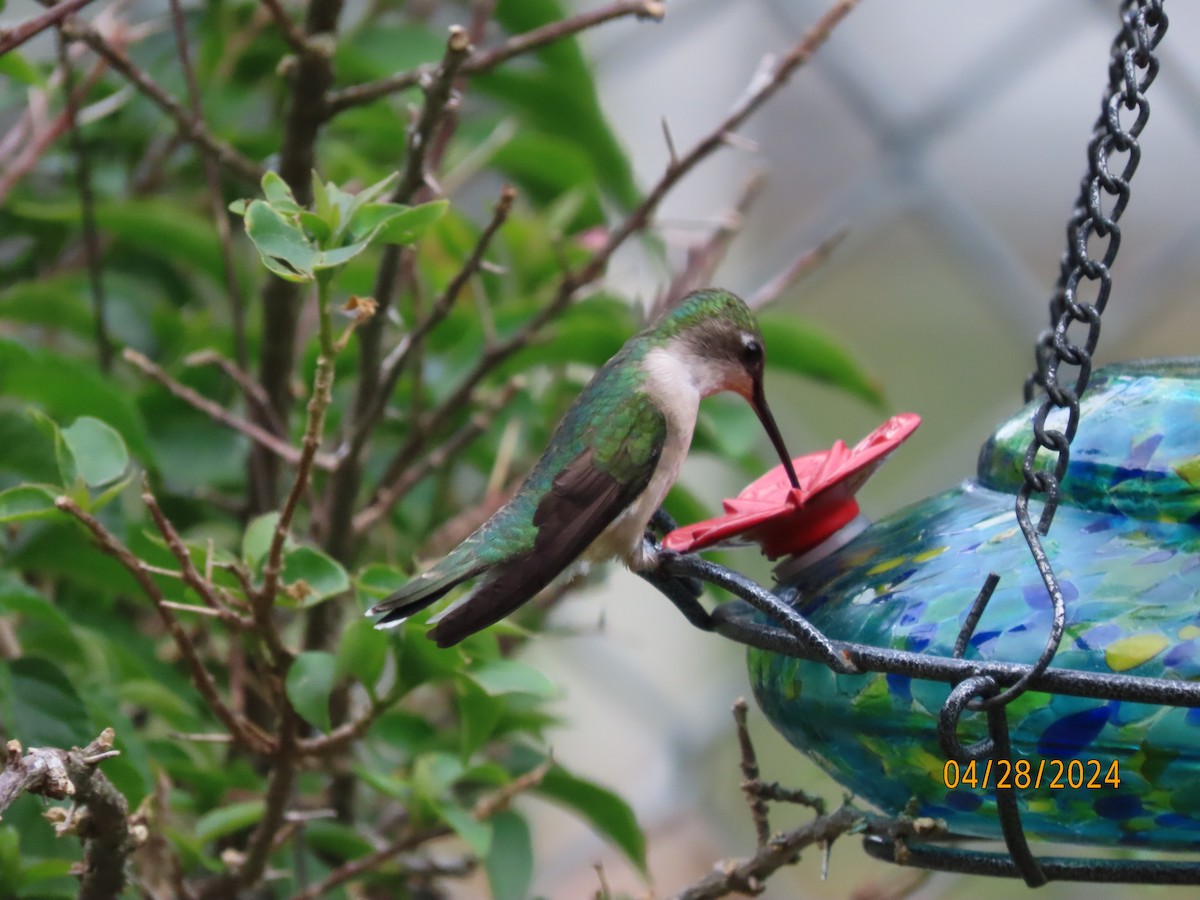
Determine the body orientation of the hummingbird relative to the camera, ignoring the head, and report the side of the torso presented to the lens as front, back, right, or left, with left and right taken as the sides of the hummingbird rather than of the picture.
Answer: right
